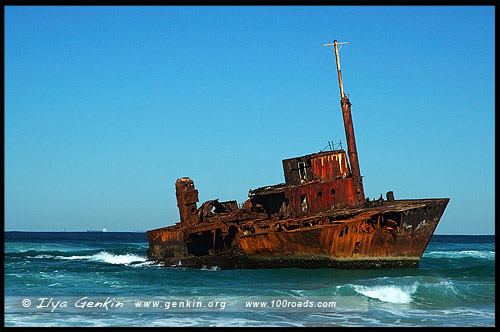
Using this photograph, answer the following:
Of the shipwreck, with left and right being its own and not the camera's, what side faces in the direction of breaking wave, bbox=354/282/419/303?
right

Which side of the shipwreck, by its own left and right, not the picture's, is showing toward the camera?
right
